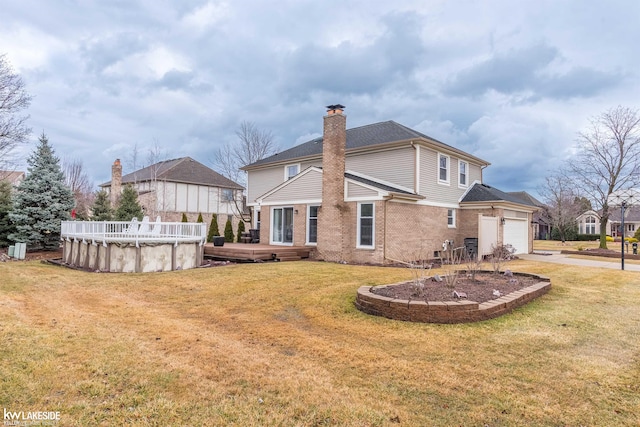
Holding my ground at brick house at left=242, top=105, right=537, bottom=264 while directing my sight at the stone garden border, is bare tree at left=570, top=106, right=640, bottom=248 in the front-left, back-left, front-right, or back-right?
back-left

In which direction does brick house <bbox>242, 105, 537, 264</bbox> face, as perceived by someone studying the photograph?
facing away from the viewer and to the right of the viewer

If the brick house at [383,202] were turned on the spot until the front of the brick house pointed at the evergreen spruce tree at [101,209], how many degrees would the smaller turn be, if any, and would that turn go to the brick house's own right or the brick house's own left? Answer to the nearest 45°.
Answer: approximately 135° to the brick house's own left

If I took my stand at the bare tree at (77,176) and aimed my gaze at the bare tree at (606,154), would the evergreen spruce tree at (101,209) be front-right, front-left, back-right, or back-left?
front-right

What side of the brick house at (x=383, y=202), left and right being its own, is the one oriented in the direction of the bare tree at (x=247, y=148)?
left

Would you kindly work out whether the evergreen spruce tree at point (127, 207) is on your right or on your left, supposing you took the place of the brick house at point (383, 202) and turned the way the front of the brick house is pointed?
on your left

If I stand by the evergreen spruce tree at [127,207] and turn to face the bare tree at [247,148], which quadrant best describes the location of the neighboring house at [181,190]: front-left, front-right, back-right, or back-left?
front-left

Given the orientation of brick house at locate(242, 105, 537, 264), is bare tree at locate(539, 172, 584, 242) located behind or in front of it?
in front

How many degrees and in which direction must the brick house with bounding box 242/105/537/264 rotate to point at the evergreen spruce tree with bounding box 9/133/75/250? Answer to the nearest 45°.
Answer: approximately 135° to its left

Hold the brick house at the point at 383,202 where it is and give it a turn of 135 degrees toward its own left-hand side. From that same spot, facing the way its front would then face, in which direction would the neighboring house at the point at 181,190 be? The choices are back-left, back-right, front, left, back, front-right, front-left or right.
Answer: front-right

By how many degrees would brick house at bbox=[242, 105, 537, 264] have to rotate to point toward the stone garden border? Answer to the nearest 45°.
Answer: approximately 135° to its right

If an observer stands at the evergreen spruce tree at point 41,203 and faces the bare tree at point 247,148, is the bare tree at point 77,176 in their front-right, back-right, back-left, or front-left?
front-left
